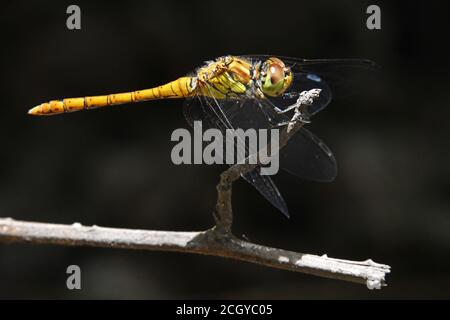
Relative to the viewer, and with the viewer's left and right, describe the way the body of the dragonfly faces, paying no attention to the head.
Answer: facing to the right of the viewer
